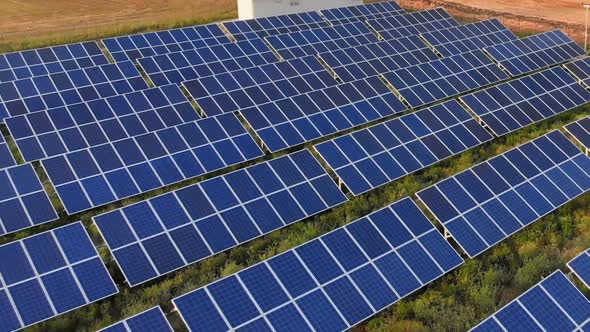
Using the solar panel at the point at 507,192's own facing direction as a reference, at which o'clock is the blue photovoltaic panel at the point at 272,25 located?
The blue photovoltaic panel is roughly at 6 o'clock from the solar panel.

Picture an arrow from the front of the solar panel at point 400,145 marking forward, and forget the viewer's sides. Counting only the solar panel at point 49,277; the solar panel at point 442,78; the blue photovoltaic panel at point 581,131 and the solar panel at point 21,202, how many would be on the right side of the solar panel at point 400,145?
2

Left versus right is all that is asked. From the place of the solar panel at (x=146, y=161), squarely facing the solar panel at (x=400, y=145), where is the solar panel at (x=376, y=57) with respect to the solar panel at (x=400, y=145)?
left

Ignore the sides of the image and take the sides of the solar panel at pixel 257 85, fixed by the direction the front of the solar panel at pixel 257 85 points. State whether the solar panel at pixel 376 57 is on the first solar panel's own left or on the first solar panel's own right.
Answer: on the first solar panel's own left

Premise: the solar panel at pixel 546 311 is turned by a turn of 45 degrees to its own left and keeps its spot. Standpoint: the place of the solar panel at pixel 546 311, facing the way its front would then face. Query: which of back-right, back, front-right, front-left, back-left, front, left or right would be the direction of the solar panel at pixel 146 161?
back

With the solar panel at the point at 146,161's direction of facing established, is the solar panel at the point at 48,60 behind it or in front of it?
behind

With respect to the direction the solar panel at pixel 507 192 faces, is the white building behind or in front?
behind
